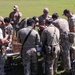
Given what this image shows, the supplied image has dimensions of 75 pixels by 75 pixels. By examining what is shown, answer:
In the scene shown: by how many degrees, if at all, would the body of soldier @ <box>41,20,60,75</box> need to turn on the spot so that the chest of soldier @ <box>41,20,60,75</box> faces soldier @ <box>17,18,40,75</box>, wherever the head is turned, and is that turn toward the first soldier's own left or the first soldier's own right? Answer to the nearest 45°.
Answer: approximately 45° to the first soldier's own left

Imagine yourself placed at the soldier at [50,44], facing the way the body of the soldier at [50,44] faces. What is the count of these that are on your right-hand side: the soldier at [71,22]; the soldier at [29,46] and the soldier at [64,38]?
2

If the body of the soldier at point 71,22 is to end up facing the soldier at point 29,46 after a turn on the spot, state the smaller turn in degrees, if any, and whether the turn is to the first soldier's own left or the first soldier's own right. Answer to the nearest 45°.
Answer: approximately 45° to the first soldier's own left

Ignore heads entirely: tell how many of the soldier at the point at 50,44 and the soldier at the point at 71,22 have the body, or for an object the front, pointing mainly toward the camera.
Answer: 0

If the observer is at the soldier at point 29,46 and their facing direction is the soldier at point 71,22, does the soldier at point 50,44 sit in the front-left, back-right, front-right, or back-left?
front-right

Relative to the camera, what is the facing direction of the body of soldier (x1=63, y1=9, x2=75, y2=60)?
to the viewer's left

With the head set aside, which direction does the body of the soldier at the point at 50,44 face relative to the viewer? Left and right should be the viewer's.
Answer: facing away from the viewer and to the left of the viewer

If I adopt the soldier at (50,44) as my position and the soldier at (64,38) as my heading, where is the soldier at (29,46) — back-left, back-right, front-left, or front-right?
back-left

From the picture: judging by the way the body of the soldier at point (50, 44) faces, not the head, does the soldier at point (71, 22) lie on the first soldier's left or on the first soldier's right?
on the first soldier's right
